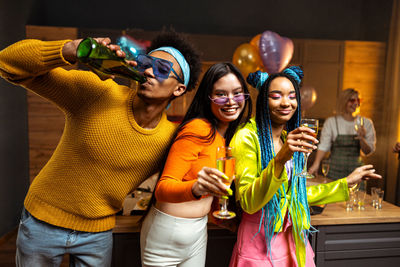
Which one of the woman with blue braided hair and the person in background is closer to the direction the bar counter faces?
the woman with blue braided hair

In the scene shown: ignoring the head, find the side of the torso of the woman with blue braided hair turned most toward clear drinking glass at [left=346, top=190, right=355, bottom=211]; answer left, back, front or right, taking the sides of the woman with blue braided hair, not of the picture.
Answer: left

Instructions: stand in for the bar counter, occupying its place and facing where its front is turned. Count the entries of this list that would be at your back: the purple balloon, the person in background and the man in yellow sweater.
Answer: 2

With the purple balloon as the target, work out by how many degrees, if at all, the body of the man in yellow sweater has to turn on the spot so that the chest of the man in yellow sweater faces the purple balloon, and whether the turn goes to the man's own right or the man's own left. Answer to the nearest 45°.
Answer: approximately 135° to the man's own left

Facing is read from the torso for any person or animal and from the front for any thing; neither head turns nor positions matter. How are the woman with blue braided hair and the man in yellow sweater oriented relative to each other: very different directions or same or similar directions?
same or similar directions

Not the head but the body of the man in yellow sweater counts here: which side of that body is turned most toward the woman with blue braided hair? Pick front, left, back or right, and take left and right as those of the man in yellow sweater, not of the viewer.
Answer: left

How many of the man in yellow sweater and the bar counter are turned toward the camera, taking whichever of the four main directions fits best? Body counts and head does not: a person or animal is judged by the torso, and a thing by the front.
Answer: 2

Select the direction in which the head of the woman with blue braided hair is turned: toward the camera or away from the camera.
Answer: toward the camera

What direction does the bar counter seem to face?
toward the camera

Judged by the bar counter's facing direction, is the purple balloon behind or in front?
behind

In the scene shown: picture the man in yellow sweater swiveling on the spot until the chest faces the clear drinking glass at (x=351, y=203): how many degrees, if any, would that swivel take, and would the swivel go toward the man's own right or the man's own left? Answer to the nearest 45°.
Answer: approximately 90° to the man's own left
